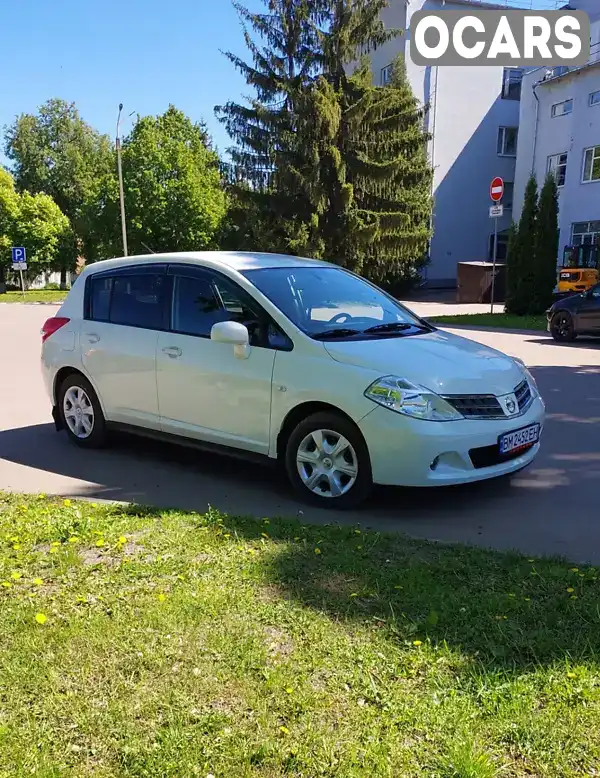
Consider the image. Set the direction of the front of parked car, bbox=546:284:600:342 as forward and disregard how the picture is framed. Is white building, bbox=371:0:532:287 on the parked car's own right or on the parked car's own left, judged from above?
on the parked car's own right

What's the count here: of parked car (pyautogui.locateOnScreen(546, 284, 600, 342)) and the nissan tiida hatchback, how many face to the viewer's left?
1

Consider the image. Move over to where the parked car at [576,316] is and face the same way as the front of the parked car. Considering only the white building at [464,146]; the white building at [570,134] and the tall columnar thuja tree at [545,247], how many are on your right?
3

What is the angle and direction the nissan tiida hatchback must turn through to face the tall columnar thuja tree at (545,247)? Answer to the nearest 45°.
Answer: approximately 90° to its left

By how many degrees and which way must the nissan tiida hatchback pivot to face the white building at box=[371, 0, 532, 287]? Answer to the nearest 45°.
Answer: approximately 135° to its left

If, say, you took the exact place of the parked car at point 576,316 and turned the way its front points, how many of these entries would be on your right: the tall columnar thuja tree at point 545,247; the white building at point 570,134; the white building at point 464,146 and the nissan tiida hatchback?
3

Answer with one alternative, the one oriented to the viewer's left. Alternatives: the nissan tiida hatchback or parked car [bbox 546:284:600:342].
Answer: the parked car

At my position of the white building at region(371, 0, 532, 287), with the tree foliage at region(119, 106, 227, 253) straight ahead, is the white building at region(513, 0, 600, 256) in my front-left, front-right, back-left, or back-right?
back-left

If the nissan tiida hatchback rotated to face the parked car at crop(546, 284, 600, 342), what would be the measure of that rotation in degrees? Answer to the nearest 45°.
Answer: approximately 90° to its left

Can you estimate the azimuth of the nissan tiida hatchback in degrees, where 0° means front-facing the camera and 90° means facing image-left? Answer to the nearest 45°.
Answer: approximately 315°

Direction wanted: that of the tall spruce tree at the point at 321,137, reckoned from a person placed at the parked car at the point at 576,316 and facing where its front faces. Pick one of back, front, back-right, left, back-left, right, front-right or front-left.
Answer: front-right

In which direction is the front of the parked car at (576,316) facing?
to the viewer's left

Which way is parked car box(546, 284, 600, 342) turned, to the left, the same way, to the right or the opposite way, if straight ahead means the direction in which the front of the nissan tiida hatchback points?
the opposite way

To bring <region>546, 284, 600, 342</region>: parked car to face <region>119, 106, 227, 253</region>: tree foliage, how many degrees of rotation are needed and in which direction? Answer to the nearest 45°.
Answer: approximately 45° to its right

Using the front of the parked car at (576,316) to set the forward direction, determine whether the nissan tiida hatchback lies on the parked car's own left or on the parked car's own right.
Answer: on the parked car's own left
